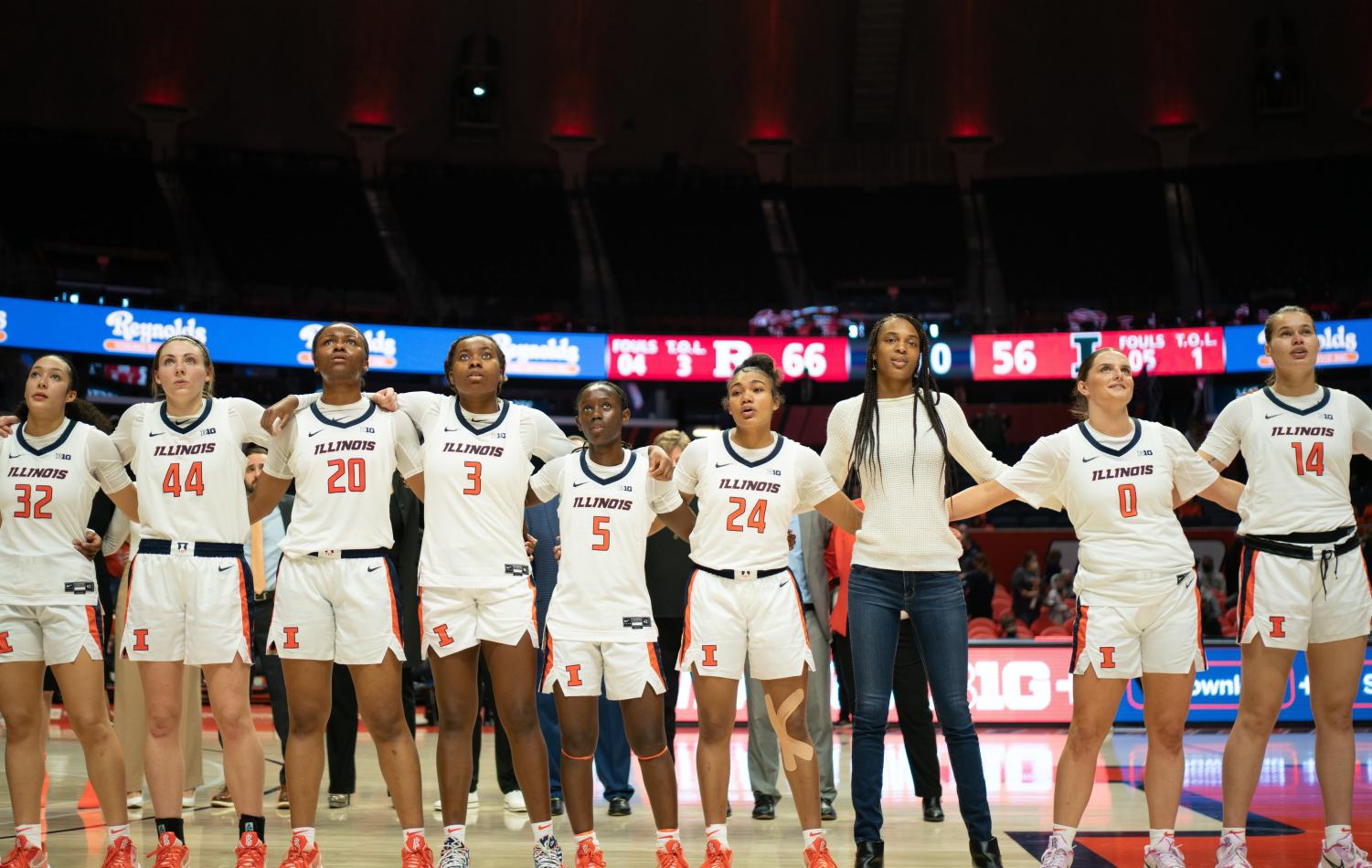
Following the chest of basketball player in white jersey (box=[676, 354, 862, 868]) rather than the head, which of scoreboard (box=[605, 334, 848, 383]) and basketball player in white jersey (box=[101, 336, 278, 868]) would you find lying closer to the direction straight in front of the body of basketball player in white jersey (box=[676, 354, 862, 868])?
the basketball player in white jersey

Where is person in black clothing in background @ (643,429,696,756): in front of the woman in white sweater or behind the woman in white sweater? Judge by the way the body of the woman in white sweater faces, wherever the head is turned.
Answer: behind

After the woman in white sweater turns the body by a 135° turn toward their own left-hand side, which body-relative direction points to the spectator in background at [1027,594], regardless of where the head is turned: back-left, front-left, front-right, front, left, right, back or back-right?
front-left

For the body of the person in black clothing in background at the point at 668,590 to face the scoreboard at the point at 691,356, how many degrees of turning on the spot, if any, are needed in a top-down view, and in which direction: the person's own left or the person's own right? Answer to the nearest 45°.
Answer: approximately 180°

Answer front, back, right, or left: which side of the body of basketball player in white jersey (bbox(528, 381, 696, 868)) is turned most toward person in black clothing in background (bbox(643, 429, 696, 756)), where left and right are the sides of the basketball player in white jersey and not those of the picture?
back

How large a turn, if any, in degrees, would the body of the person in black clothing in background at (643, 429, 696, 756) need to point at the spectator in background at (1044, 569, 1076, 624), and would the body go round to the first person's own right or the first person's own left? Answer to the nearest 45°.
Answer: approximately 135° to the first person's own left

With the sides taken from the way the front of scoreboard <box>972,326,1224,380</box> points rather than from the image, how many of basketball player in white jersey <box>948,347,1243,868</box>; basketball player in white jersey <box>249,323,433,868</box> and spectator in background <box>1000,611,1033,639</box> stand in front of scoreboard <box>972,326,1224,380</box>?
3
